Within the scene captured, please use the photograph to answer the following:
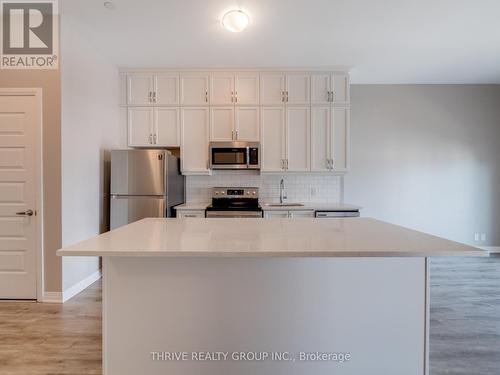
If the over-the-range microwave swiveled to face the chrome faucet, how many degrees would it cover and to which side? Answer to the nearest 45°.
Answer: approximately 135° to its left

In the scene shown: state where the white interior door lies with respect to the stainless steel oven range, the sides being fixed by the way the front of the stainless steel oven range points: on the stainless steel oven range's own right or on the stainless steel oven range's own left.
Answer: on the stainless steel oven range's own right

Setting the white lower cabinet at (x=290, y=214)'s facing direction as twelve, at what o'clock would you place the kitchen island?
The kitchen island is roughly at 12 o'clock from the white lower cabinet.

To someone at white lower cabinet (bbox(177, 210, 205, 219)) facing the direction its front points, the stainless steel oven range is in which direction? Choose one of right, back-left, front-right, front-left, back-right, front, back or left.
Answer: back-left

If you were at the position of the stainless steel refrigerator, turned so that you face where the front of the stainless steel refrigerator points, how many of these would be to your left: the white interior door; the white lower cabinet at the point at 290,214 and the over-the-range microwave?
2

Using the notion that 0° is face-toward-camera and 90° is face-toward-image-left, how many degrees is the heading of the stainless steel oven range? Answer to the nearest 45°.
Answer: approximately 0°

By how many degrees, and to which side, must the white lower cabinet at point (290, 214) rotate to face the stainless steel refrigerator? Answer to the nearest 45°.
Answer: approximately 90° to its right
